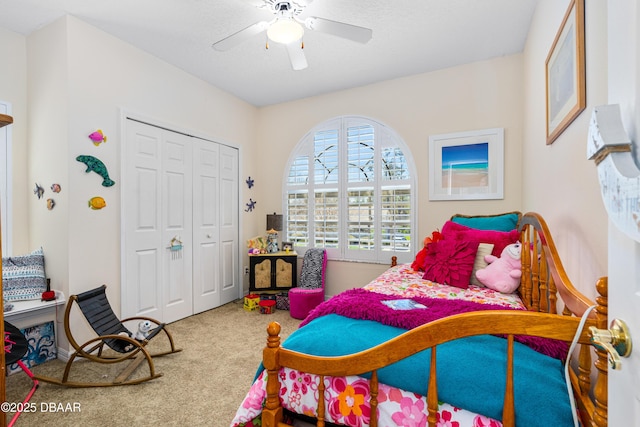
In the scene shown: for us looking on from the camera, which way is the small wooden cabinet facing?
facing the viewer

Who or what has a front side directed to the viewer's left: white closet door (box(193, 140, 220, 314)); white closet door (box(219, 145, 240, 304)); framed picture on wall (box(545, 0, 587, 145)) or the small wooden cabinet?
the framed picture on wall

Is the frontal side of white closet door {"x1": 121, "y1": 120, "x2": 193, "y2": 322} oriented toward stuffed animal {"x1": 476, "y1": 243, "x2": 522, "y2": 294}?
yes

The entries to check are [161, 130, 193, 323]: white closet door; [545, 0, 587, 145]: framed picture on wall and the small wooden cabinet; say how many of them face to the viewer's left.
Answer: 1

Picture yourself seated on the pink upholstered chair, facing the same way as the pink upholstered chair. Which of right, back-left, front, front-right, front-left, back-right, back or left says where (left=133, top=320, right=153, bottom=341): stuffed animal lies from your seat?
front

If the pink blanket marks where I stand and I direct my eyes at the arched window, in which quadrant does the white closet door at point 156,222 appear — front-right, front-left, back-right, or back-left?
front-left

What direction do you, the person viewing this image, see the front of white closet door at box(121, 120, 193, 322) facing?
facing the viewer and to the right of the viewer

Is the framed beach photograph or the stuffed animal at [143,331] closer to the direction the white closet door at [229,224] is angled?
the framed beach photograph

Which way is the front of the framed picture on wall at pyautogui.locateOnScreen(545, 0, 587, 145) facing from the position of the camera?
facing to the left of the viewer

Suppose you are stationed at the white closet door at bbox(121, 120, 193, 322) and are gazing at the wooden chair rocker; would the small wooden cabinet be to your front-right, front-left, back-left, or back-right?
back-left

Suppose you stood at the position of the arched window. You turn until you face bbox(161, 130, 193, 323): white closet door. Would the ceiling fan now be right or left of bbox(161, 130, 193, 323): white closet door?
left

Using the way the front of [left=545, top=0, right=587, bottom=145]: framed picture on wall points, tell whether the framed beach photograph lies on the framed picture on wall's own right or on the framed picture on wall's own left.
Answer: on the framed picture on wall's own right

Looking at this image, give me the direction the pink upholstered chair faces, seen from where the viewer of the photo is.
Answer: facing the viewer and to the left of the viewer

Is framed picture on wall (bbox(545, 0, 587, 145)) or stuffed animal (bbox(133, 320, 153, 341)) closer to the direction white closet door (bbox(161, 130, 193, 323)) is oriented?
the framed picture on wall

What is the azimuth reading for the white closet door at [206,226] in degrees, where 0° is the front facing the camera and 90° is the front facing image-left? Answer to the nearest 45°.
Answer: approximately 315°

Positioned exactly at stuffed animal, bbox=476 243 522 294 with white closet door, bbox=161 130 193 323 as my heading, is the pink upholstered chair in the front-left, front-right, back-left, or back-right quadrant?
front-right

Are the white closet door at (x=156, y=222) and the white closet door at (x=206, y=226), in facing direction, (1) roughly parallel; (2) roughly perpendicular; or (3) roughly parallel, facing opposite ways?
roughly parallel

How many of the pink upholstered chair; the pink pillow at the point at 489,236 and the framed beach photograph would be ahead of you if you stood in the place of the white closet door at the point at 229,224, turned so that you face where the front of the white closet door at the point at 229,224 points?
3
